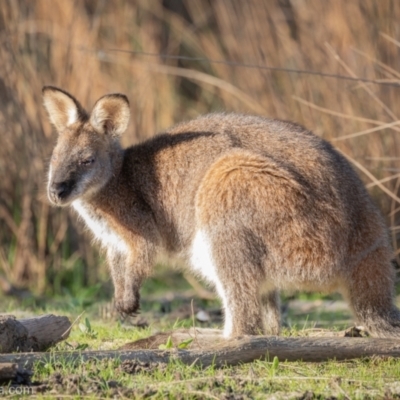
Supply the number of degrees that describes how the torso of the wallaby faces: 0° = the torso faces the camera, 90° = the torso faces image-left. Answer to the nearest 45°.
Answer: approximately 90°

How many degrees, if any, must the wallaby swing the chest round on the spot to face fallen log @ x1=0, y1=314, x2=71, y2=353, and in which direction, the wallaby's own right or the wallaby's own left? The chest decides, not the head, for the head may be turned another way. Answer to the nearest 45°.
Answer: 0° — it already faces it
